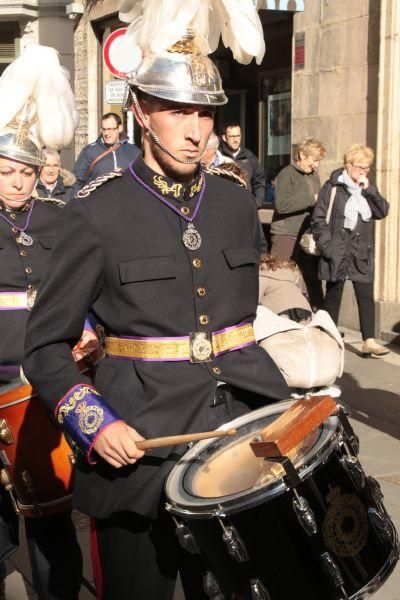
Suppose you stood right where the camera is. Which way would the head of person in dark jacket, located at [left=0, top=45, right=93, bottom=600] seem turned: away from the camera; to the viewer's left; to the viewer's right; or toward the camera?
toward the camera

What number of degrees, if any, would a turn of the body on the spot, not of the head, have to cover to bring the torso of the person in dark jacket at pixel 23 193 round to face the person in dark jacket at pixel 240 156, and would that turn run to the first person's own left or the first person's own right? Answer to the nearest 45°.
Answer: approximately 180°

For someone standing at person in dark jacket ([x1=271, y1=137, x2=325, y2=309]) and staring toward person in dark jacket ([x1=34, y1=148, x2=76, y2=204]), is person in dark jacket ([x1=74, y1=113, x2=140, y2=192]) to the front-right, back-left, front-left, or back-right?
front-right

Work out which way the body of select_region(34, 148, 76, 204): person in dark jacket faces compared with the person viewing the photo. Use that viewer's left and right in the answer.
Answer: facing the viewer

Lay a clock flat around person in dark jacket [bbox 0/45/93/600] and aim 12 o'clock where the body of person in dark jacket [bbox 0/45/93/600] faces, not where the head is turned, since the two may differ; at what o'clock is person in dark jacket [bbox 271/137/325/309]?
person in dark jacket [bbox 271/137/325/309] is roughly at 7 o'clock from person in dark jacket [bbox 0/45/93/600].

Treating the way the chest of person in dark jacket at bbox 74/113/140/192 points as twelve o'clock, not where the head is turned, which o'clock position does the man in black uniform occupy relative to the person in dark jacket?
The man in black uniform is roughly at 12 o'clock from the person in dark jacket.

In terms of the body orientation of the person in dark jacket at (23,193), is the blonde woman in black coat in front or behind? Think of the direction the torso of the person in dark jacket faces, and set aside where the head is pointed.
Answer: behind

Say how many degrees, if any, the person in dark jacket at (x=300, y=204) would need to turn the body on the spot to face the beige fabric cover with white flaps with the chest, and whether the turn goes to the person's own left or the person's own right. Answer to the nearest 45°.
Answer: approximately 45° to the person's own right

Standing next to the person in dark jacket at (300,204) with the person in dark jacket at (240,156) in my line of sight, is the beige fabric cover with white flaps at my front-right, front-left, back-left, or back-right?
back-left

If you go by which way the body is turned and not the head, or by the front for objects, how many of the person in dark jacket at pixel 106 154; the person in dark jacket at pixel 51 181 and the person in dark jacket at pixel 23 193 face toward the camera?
3

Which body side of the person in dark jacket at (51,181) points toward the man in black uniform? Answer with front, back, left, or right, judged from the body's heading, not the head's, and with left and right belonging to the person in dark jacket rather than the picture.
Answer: front

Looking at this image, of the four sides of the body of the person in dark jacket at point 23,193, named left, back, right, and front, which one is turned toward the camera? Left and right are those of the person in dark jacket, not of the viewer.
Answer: front

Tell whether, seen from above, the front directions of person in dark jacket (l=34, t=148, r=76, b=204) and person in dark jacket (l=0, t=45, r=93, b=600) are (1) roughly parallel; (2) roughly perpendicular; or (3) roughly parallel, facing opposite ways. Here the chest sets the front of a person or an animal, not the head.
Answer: roughly parallel

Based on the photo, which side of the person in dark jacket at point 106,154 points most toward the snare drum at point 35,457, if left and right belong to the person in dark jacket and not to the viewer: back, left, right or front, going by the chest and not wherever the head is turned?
front

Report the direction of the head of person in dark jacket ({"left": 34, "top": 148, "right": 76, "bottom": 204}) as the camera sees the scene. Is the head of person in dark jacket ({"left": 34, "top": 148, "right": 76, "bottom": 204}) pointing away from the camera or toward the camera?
toward the camera
